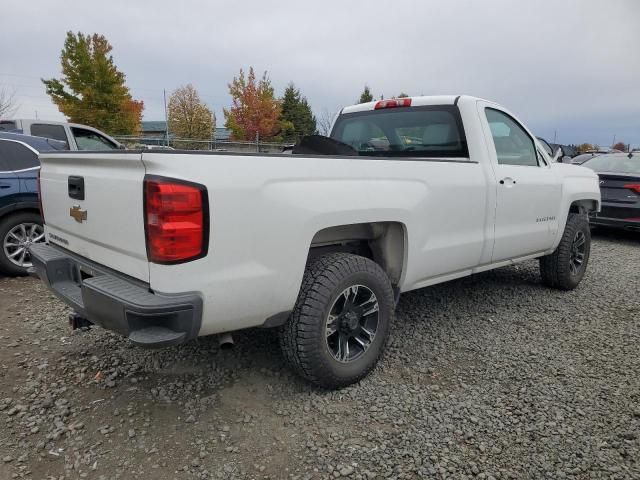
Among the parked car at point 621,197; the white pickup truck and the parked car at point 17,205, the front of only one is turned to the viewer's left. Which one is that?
the parked car at point 17,205

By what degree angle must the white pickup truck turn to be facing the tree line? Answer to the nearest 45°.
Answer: approximately 45° to its left

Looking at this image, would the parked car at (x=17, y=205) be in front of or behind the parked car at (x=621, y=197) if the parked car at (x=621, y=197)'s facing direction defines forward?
behind

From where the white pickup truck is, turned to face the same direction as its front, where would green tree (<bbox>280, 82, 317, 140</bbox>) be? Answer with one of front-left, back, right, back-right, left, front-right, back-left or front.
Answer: front-left

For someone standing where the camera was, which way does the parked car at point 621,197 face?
facing away from the viewer and to the right of the viewer

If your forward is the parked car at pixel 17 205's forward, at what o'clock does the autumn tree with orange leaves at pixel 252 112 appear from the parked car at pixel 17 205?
The autumn tree with orange leaves is roughly at 4 o'clock from the parked car.

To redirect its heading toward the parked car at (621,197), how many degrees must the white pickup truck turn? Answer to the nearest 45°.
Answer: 0° — it already faces it

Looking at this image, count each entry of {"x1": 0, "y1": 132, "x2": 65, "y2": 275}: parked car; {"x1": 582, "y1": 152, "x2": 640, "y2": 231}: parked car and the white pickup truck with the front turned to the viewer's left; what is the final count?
1

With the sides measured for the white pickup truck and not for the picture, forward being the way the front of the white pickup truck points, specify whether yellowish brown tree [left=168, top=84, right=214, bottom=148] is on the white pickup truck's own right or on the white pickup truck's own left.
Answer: on the white pickup truck's own left

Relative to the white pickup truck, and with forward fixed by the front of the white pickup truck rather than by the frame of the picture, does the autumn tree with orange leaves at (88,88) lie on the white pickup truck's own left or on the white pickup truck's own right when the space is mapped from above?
on the white pickup truck's own left

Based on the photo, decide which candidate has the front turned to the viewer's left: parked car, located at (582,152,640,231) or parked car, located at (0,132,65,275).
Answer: parked car, located at (0,132,65,275)

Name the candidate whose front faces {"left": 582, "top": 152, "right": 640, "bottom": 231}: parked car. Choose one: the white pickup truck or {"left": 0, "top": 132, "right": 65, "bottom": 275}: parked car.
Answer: the white pickup truck

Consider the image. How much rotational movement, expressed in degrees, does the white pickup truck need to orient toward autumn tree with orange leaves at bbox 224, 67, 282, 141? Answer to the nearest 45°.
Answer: approximately 45° to its left

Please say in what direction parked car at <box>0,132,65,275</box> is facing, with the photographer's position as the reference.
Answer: facing to the left of the viewer

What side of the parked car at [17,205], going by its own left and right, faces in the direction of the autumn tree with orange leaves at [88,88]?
right
